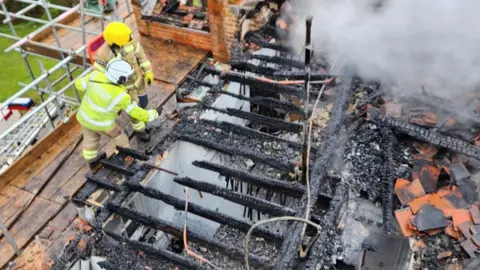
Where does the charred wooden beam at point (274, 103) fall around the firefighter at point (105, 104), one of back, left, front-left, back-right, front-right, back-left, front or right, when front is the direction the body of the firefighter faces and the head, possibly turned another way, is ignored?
front-right

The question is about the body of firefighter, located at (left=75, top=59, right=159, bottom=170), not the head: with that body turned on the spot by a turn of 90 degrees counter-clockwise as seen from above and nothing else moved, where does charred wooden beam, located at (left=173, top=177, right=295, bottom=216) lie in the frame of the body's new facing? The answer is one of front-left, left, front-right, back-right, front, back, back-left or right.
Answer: back

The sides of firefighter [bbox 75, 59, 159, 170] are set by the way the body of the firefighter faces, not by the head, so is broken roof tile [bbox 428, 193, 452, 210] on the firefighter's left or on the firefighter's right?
on the firefighter's right

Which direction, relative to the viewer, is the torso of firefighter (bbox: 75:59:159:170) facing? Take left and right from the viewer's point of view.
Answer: facing away from the viewer and to the right of the viewer
